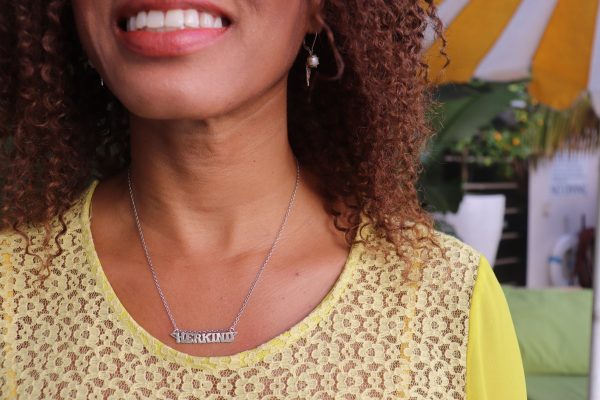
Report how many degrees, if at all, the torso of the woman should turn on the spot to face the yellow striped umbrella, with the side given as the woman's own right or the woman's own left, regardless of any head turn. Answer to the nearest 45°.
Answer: approximately 135° to the woman's own left

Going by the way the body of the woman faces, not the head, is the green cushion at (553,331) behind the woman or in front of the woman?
behind

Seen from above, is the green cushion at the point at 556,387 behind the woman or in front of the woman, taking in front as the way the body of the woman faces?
behind

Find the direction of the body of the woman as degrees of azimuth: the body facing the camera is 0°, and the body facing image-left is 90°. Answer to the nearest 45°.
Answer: approximately 0°

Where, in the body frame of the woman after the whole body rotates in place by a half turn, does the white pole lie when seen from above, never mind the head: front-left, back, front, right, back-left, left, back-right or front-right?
front-right
